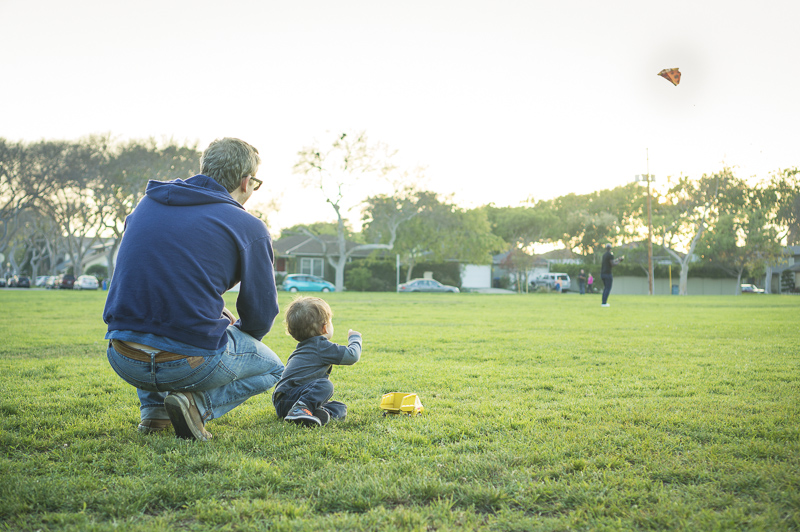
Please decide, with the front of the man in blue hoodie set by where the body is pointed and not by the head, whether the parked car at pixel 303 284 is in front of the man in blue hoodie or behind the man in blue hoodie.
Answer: in front

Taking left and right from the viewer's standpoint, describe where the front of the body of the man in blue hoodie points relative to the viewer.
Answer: facing away from the viewer and to the right of the viewer

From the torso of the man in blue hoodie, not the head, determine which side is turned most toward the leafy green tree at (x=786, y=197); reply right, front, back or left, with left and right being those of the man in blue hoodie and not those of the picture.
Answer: front

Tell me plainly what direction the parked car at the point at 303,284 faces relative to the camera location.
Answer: facing to the right of the viewer

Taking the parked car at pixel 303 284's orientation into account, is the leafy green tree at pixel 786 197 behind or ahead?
ahead

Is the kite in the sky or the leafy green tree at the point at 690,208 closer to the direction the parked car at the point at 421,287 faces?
the leafy green tree

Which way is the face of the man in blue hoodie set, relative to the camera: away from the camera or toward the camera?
away from the camera
